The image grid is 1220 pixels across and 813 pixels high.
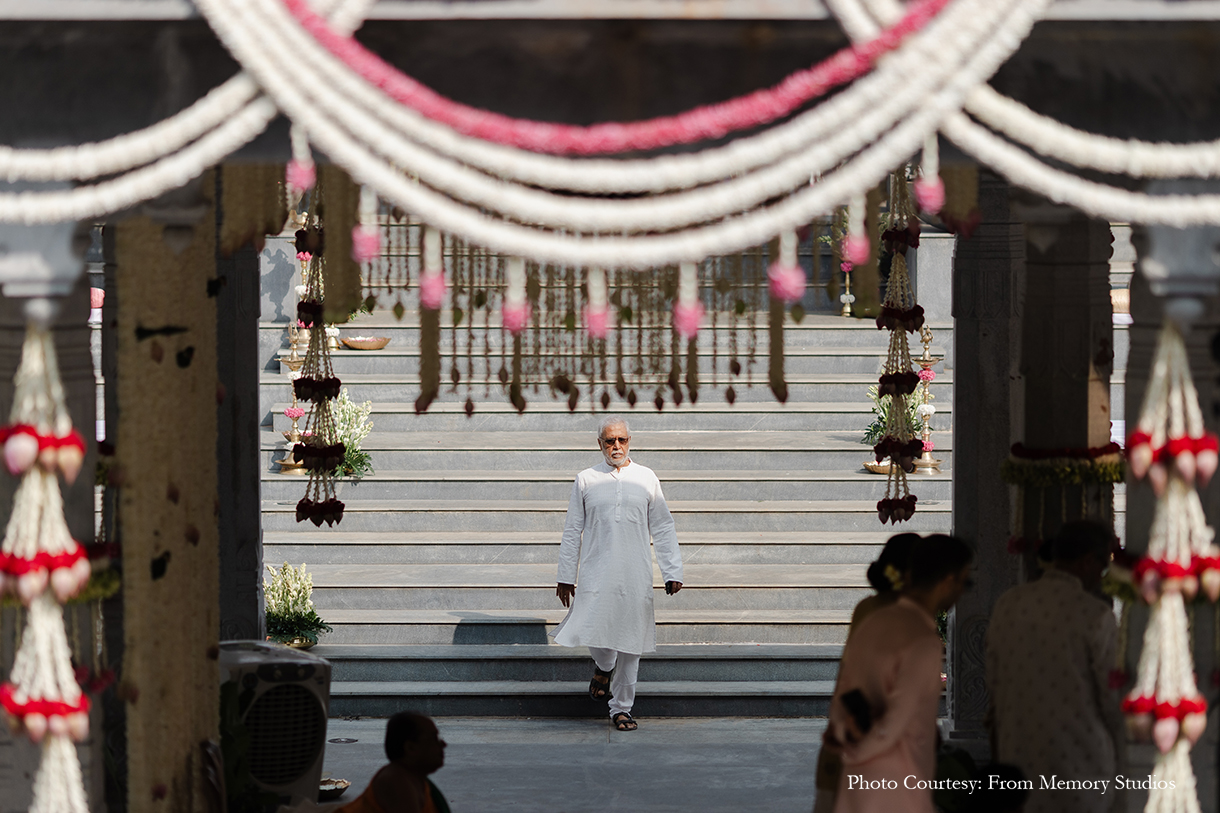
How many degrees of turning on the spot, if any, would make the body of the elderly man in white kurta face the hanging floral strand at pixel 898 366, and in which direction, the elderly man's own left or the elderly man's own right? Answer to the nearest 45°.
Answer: approximately 45° to the elderly man's own left

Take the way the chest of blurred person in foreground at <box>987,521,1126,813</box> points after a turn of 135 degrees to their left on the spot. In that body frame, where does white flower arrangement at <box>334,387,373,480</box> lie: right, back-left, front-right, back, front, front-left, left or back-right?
front-right

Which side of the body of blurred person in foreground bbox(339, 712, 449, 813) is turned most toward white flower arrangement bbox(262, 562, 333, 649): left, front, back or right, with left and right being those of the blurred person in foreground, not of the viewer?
left

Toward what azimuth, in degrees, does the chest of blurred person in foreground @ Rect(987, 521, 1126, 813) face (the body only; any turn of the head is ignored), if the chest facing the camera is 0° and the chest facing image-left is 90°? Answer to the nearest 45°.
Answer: approximately 225°

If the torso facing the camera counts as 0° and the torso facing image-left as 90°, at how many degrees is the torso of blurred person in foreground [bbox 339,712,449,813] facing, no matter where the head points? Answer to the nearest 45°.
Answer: approximately 270°

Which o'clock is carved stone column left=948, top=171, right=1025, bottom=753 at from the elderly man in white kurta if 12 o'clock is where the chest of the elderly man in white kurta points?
The carved stone column is roughly at 10 o'clock from the elderly man in white kurta.

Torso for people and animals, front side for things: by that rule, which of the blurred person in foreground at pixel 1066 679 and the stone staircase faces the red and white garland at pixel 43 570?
the stone staircase

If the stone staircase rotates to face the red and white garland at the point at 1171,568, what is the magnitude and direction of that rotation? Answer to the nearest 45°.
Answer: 0° — it already faces it

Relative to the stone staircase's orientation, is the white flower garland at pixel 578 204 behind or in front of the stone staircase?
in front

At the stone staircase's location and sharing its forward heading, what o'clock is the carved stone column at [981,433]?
The carved stone column is roughly at 11 o'clock from the stone staircase.

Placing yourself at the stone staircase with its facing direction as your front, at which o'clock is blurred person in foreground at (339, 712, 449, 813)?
The blurred person in foreground is roughly at 12 o'clock from the stone staircase.

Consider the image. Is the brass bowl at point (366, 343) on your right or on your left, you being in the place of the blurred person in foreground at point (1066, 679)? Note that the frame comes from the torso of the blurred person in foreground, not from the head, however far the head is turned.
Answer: on your left

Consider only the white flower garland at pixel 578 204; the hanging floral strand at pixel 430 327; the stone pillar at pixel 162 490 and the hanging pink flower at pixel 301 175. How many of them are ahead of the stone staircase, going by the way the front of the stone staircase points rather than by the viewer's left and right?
4

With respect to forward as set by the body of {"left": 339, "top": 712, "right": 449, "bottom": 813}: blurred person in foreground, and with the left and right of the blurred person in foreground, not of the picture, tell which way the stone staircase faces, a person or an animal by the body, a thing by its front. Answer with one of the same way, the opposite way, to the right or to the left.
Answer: to the right

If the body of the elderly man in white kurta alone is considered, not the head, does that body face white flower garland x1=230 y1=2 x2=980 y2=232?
yes
